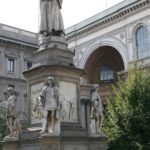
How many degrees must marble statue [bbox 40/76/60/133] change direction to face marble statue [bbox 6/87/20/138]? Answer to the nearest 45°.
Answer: approximately 135° to its right

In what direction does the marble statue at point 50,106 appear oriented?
toward the camera
